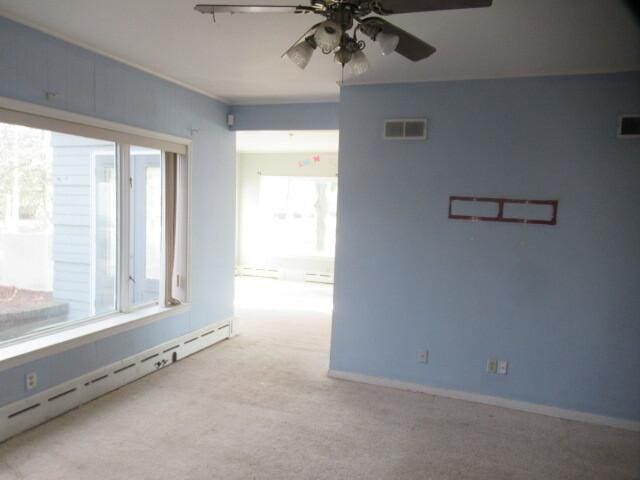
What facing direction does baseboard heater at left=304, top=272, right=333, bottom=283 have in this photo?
toward the camera

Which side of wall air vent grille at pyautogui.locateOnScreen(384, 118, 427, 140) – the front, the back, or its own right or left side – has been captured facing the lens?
front

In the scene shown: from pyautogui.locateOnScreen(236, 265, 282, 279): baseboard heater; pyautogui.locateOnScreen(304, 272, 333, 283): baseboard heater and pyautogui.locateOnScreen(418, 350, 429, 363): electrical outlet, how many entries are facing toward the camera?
3

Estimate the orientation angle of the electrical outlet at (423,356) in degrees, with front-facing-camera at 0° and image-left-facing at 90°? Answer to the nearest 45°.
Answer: approximately 0°

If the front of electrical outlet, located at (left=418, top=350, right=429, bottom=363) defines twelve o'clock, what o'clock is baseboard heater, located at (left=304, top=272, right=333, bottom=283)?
The baseboard heater is roughly at 5 o'clock from the electrical outlet.

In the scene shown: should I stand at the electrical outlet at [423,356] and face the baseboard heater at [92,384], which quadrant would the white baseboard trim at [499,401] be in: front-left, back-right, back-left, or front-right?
back-left

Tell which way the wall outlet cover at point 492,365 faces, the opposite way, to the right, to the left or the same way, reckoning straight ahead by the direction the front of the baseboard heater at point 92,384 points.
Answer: to the right

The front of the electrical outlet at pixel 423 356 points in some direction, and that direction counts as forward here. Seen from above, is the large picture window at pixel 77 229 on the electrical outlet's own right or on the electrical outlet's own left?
on the electrical outlet's own right
